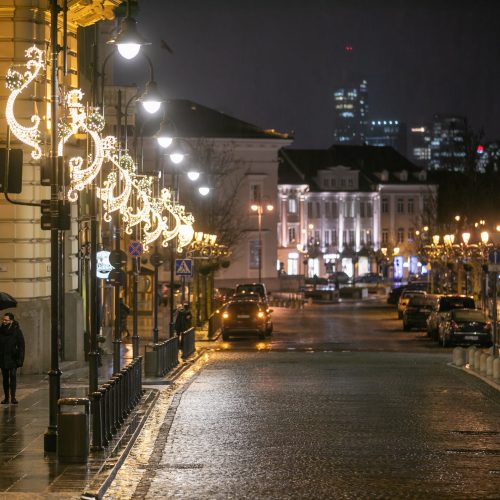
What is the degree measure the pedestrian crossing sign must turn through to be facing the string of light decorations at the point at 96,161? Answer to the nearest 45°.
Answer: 0° — it already faces it

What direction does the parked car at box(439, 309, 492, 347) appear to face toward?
away from the camera

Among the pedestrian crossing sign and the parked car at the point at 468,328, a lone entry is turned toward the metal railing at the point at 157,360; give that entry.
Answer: the pedestrian crossing sign

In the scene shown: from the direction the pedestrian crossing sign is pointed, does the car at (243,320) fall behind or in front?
behind

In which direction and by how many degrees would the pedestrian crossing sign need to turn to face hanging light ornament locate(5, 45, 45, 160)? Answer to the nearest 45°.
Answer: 0° — it already faces it

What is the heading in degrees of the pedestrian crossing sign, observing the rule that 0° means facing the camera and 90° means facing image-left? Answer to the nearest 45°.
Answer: approximately 0°

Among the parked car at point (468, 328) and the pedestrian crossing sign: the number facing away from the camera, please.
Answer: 1

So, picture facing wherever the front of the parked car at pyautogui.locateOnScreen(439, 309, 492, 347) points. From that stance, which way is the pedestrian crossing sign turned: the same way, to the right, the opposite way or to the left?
the opposite way

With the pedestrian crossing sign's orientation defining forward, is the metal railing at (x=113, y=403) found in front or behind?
in front

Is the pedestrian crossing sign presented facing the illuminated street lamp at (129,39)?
yes

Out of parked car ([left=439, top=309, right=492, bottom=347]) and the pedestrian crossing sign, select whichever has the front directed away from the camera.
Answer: the parked car
